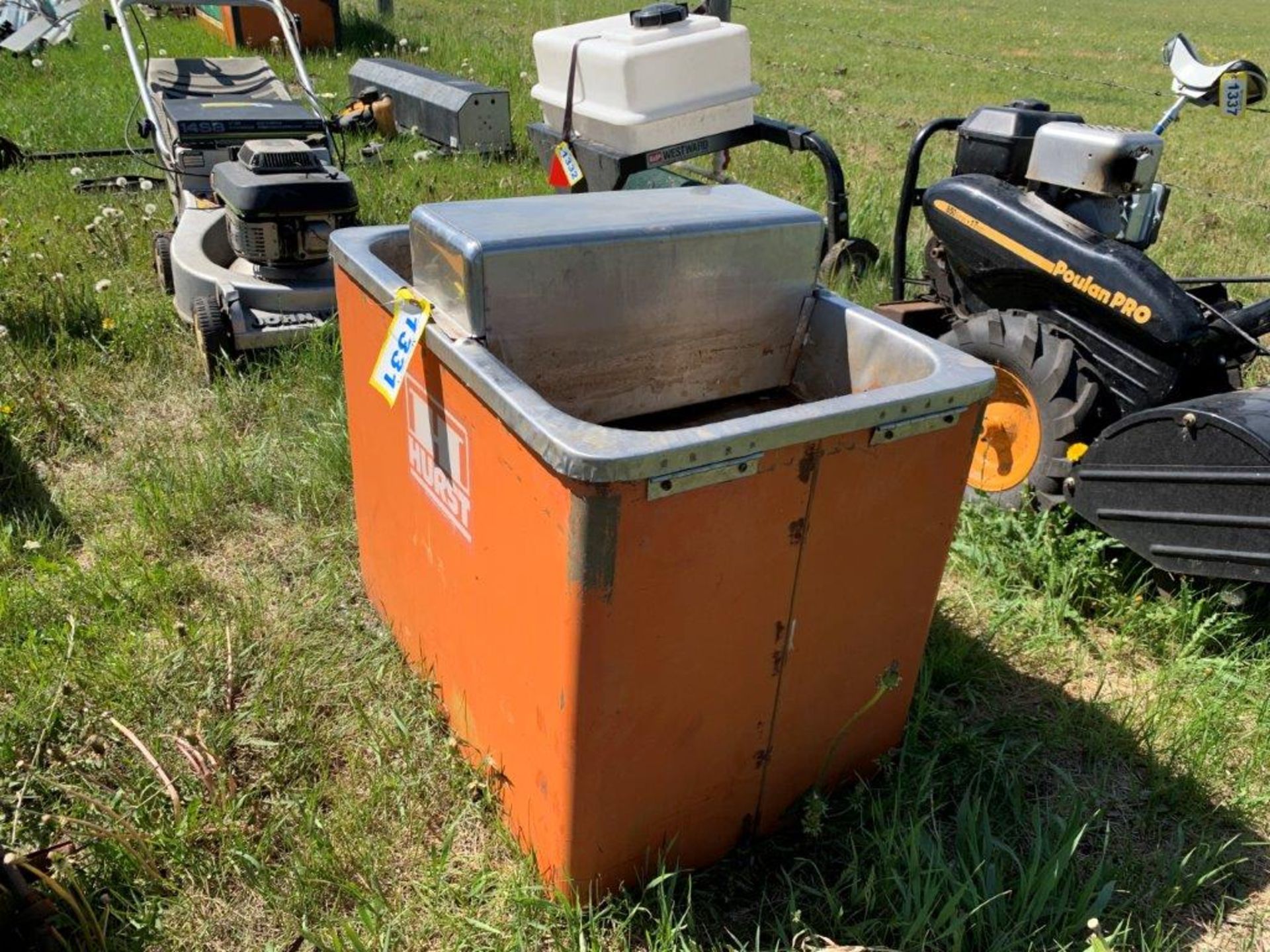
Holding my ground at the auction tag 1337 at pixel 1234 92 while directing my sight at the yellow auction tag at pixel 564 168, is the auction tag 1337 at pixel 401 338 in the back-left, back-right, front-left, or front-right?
front-left

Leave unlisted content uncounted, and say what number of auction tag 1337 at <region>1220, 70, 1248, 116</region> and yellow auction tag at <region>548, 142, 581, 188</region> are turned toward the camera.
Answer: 2

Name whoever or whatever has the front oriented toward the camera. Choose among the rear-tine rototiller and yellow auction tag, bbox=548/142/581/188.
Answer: the yellow auction tag

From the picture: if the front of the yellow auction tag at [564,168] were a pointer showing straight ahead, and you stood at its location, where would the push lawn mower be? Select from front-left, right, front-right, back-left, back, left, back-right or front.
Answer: right

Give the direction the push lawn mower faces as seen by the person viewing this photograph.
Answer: facing the viewer and to the right of the viewer

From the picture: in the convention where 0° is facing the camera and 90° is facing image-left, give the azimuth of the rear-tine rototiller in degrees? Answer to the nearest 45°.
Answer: approximately 135°

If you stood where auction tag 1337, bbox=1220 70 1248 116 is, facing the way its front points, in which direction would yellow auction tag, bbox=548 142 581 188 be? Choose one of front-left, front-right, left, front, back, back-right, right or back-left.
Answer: right

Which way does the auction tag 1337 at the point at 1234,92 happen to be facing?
toward the camera

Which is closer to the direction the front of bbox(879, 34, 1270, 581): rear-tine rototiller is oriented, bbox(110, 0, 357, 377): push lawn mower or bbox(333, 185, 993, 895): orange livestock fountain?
the push lawn mower

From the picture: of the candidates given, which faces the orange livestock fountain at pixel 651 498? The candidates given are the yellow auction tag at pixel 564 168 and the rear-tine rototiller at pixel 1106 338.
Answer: the yellow auction tag

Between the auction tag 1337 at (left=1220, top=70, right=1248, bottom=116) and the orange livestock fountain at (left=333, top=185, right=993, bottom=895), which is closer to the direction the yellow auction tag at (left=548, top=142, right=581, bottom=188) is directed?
the orange livestock fountain

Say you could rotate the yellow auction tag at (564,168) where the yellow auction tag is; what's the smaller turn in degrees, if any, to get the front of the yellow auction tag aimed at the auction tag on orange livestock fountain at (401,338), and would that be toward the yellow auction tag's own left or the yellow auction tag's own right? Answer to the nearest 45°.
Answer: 0° — it already faces it

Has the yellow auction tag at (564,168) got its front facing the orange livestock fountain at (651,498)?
yes
